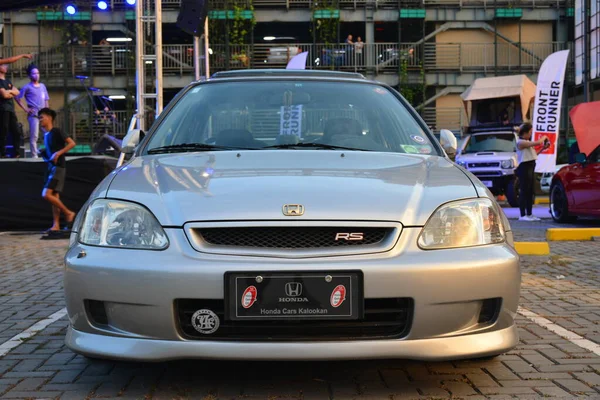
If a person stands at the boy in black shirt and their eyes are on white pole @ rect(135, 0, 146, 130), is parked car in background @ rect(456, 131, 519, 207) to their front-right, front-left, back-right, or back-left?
front-right

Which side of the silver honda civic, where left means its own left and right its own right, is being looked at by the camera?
front

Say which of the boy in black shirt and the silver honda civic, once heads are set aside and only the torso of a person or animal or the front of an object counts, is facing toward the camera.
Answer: the silver honda civic

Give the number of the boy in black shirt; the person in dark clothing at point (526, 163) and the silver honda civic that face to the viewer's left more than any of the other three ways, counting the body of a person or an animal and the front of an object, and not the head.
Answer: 1

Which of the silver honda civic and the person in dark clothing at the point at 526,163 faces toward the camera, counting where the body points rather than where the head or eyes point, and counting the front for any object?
the silver honda civic
